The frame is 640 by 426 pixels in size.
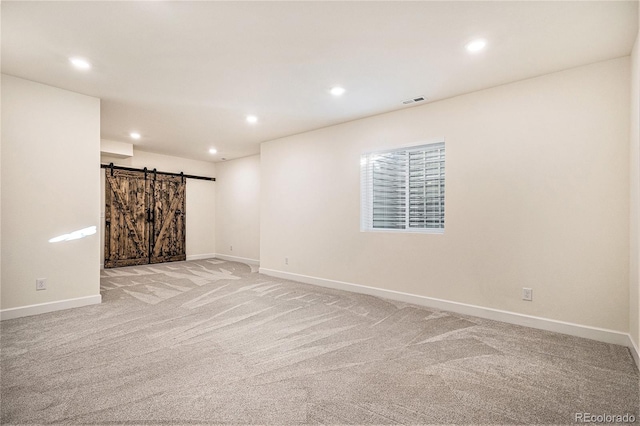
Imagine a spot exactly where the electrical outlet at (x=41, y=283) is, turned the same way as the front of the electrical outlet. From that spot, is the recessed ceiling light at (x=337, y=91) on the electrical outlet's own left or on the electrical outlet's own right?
on the electrical outlet's own left

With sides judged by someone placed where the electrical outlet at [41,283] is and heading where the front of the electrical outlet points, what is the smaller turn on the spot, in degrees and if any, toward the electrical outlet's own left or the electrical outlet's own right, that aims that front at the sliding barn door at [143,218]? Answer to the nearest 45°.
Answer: approximately 135° to the electrical outlet's own left

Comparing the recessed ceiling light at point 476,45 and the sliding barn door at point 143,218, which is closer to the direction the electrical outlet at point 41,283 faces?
the recessed ceiling light

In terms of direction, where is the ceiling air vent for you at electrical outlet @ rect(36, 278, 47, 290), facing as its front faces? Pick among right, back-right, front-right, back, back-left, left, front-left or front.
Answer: front-left

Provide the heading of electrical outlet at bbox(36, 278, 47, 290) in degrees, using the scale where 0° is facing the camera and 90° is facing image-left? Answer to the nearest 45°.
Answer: approximately 0°

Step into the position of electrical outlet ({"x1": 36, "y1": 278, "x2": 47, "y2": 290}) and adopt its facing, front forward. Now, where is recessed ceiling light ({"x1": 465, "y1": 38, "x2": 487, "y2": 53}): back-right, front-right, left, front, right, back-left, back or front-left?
front-left

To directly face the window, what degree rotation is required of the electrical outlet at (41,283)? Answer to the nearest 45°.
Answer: approximately 45° to its left
